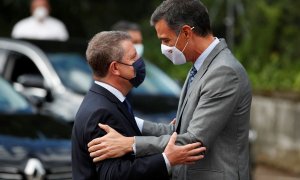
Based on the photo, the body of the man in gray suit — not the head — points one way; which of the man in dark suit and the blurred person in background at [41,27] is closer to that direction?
the man in dark suit

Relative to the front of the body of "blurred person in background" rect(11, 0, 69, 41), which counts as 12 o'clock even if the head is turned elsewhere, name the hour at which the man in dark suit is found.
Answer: The man in dark suit is roughly at 12 o'clock from the blurred person in background.

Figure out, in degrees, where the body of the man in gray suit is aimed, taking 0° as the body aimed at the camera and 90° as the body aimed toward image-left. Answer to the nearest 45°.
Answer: approximately 90°

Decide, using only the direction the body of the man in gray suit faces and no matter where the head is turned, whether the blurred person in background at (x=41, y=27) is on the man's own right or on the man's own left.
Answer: on the man's own right

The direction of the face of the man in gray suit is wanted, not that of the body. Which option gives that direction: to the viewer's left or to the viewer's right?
to the viewer's left

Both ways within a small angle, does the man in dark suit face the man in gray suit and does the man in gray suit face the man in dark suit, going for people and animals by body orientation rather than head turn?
yes

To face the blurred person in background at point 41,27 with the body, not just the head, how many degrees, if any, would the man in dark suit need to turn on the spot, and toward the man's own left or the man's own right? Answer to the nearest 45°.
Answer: approximately 90° to the man's own left

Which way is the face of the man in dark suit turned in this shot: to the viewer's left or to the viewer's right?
to the viewer's right

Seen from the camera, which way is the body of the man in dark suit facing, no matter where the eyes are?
to the viewer's right

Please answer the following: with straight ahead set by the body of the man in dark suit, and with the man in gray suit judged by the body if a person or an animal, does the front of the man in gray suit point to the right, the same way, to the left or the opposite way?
the opposite way

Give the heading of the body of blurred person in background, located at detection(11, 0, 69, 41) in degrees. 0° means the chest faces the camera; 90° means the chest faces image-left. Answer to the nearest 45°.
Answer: approximately 0°

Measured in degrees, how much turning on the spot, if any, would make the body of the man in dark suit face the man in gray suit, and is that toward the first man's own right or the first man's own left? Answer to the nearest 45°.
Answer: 0° — they already face them
